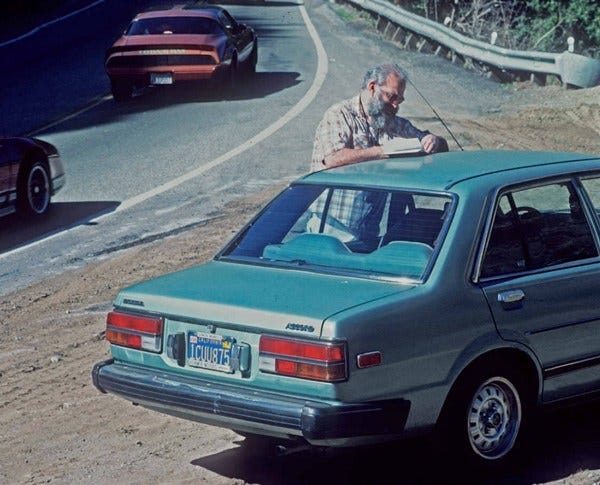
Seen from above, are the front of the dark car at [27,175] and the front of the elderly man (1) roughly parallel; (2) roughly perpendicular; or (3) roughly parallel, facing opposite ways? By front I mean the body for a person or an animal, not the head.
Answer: roughly perpendicular

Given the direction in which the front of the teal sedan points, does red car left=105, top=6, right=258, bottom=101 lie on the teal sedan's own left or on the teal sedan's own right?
on the teal sedan's own left

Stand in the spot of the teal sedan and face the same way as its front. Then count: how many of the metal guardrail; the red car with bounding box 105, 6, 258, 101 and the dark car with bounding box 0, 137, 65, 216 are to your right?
0

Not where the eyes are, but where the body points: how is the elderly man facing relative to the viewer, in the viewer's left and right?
facing the viewer and to the right of the viewer

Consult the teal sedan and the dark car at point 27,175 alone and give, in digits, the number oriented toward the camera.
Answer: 0

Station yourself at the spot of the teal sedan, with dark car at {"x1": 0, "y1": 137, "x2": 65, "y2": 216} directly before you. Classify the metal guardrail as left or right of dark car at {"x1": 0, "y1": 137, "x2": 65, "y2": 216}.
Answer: right

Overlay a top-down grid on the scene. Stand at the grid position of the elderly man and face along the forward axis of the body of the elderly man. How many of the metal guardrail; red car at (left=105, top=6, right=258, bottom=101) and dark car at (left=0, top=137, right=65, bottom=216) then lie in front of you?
0

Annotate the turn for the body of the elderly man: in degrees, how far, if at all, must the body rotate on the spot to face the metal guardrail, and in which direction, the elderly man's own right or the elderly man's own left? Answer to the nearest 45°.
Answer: approximately 135° to the elderly man's own left

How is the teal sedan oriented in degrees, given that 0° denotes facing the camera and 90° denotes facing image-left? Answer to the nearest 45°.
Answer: approximately 225°

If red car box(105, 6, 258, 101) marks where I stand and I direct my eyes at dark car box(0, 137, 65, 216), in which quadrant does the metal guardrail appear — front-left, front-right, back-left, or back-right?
back-left

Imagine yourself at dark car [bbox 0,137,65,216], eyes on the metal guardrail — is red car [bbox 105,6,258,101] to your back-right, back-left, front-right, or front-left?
front-left
